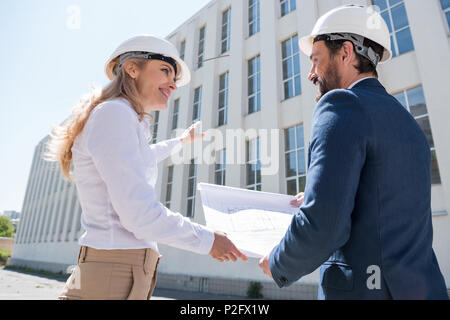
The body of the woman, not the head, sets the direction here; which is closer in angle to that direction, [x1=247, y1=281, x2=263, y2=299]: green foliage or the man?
the man

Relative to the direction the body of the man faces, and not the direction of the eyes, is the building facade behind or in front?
in front

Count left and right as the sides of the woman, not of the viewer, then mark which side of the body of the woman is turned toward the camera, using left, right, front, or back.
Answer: right

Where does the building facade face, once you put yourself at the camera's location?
facing the viewer and to the left of the viewer

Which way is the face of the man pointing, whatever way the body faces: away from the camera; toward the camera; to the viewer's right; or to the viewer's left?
to the viewer's left

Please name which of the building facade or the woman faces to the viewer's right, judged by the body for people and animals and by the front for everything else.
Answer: the woman

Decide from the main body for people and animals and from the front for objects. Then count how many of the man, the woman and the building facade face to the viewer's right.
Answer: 1

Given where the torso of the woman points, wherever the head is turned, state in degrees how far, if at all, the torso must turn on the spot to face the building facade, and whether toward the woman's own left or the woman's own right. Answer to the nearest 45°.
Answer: approximately 45° to the woman's own left

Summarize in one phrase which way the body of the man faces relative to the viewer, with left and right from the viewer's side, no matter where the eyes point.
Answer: facing away from the viewer and to the left of the viewer

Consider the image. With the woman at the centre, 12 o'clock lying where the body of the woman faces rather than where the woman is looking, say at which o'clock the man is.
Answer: The man is roughly at 1 o'clock from the woman.

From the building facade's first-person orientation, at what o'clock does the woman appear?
The woman is roughly at 11 o'clock from the building facade.

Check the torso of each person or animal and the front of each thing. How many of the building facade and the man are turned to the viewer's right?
0

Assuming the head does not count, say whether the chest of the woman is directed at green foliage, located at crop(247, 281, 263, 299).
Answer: no

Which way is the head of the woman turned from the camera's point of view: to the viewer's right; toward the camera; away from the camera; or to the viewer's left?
to the viewer's right

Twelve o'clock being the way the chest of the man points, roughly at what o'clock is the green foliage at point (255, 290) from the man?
The green foliage is roughly at 1 o'clock from the man.

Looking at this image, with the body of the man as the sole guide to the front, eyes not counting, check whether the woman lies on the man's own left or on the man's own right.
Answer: on the man's own left

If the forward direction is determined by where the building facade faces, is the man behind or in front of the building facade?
in front
